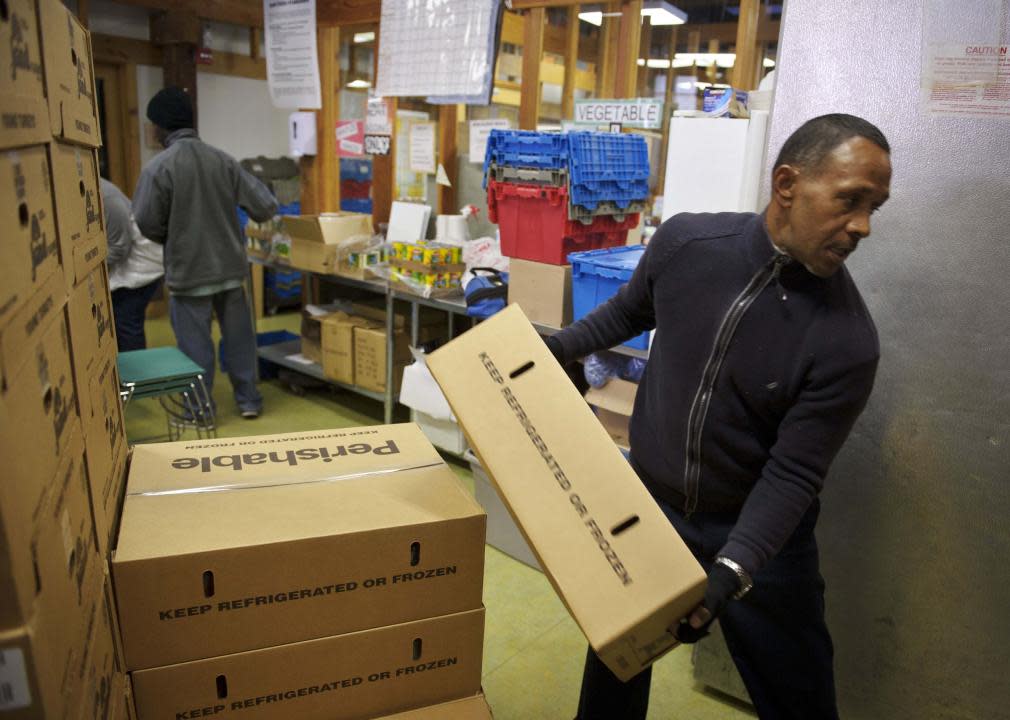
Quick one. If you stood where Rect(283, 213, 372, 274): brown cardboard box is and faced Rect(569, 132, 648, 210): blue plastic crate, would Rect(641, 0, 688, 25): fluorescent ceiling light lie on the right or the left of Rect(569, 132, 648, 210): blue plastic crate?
left

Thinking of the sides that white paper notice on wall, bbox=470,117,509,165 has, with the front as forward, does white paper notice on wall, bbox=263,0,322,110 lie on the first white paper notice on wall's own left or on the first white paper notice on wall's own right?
on the first white paper notice on wall's own right

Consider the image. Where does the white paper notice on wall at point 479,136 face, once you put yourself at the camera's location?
facing the viewer

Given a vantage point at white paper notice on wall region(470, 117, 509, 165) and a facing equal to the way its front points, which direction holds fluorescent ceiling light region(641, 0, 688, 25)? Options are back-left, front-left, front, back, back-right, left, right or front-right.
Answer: left

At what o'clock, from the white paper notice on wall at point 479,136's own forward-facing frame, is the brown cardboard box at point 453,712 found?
The brown cardboard box is roughly at 12 o'clock from the white paper notice on wall.

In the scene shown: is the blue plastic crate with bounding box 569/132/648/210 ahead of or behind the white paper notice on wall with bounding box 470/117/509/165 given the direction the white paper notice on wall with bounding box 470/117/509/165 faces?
ahead

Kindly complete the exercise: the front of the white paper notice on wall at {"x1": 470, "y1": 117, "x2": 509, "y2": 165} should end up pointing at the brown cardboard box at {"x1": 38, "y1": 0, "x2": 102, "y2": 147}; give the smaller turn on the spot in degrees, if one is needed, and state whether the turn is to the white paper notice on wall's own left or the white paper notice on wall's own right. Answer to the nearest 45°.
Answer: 0° — it already faces it

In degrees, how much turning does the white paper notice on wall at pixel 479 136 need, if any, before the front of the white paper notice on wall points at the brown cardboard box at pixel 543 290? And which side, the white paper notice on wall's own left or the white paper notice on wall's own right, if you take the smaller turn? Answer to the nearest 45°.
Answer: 0° — it already faces it

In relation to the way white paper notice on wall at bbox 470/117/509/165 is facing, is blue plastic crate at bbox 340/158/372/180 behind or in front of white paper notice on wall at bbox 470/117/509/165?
behind

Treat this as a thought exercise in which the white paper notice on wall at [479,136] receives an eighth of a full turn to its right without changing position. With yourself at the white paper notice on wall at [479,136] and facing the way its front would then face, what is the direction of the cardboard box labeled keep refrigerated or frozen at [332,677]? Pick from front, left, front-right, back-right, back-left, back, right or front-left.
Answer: front-left

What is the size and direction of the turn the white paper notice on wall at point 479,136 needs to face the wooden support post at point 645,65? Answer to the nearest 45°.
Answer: approximately 135° to its left

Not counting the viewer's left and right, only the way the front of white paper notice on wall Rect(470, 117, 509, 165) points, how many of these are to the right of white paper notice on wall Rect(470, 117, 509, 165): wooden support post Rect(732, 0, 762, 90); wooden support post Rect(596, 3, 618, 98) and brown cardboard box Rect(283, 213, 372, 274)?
1

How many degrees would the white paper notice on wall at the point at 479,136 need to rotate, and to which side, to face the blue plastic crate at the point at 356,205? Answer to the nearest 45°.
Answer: approximately 135° to its right

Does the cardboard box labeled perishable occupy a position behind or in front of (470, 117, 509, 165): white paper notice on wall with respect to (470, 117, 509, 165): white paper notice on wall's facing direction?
in front

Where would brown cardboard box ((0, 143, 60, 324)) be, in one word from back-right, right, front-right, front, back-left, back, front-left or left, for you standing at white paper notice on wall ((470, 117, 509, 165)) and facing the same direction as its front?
front

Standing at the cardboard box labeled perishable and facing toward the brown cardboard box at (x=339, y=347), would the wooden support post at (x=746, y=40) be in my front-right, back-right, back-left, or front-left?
front-right

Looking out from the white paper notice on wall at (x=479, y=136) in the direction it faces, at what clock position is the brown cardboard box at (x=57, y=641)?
The brown cardboard box is roughly at 12 o'clock from the white paper notice on wall.
